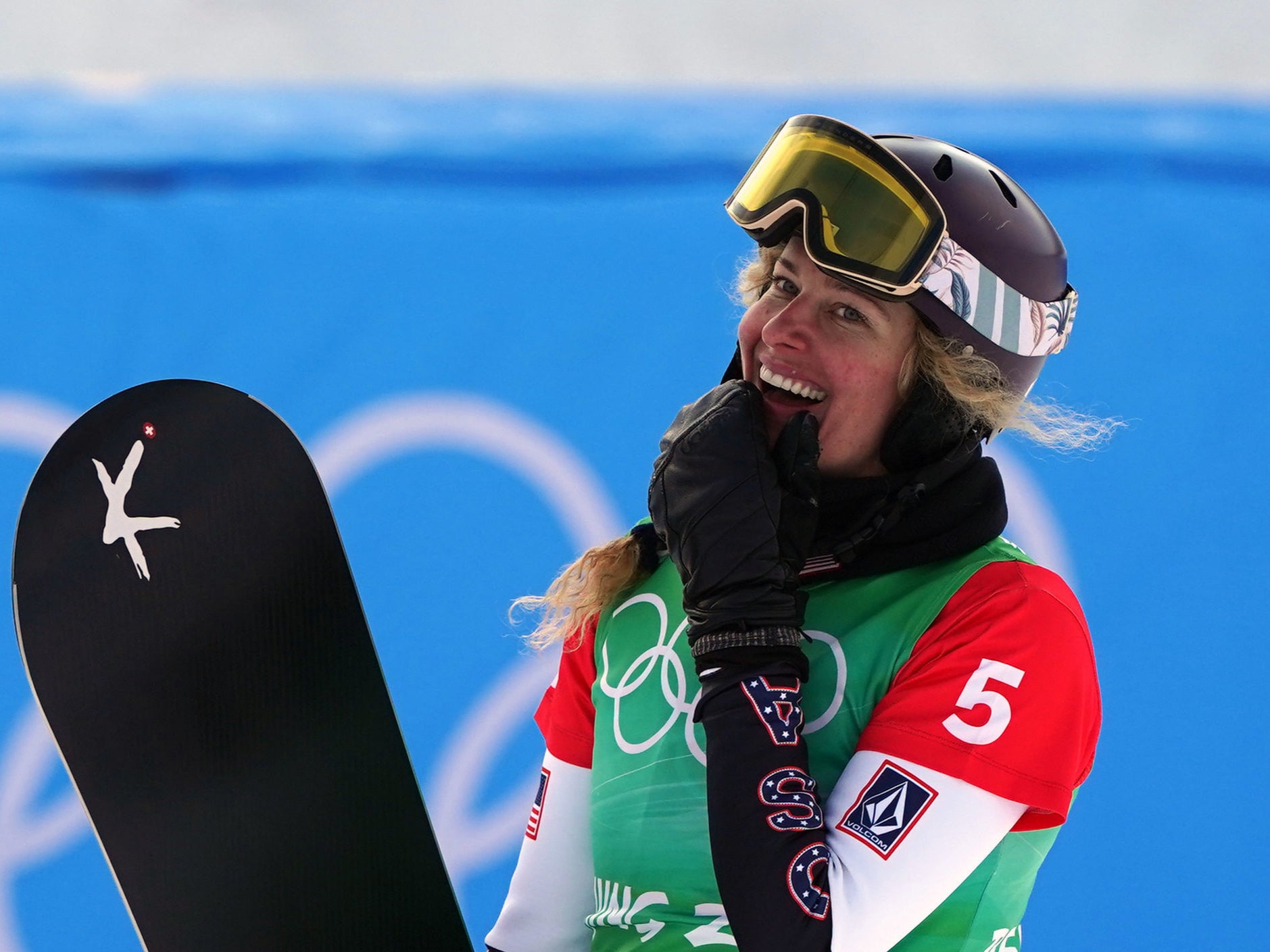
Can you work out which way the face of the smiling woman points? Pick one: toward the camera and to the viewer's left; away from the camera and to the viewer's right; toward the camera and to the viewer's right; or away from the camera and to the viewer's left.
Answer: toward the camera and to the viewer's left

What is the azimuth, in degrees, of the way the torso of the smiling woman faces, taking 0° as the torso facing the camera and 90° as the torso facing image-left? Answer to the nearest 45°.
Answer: approximately 45°
